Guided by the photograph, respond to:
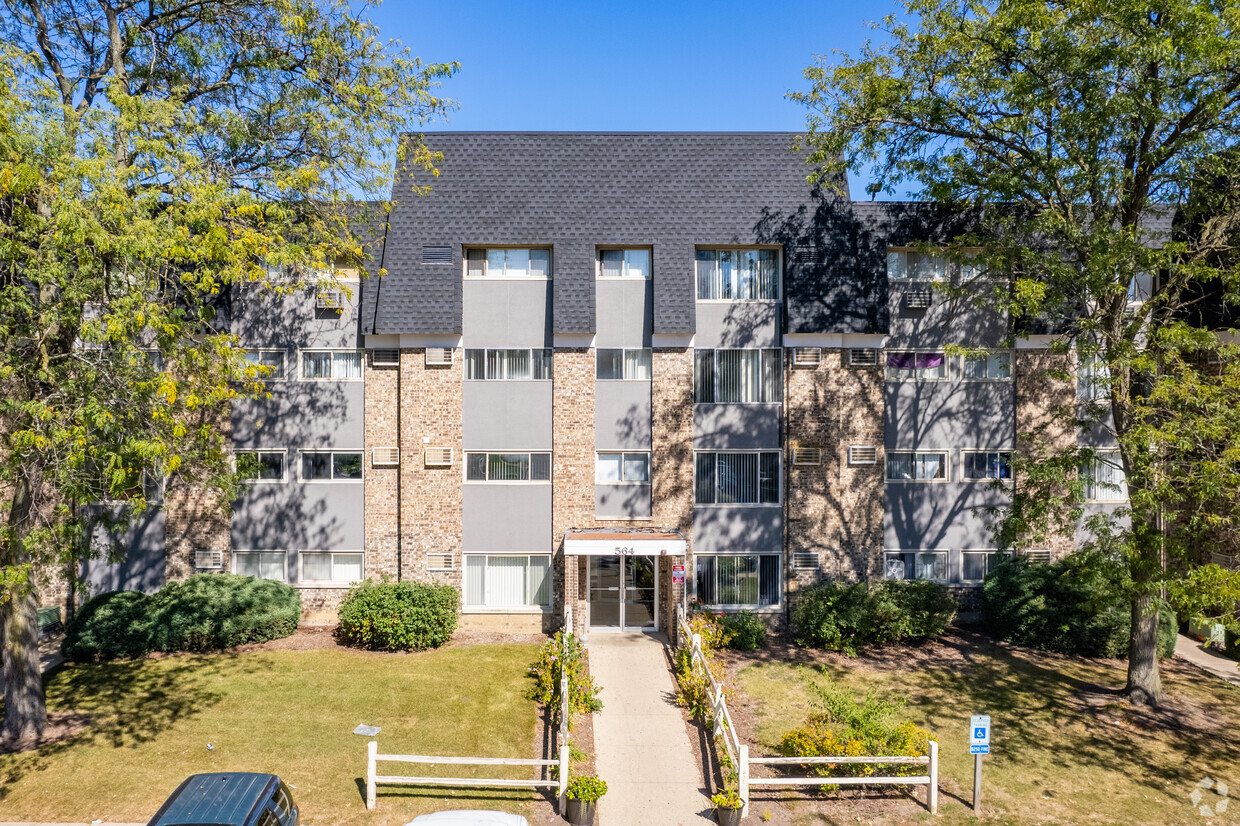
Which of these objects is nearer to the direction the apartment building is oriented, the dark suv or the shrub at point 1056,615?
the dark suv

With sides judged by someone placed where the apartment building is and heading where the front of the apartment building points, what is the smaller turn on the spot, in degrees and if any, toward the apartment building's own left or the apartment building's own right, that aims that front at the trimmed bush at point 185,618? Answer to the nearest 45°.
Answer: approximately 90° to the apartment building's own right

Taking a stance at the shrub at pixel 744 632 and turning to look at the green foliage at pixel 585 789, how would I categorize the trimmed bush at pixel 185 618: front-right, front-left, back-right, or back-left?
front-right

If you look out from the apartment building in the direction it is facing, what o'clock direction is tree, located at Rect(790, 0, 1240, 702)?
The tree is roughly at 10 o'clock from the apartment building.

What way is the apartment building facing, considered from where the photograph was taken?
facing the viewer

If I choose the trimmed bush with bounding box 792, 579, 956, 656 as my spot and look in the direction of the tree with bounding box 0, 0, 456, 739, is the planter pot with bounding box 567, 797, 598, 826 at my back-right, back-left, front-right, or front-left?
front-left

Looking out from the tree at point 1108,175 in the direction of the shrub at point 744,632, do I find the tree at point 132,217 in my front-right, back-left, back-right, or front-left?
front-left

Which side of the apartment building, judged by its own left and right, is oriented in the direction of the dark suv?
front

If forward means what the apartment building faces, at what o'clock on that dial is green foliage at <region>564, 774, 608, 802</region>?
The green foliage is roughly at 12 o'clock from the apartment building.

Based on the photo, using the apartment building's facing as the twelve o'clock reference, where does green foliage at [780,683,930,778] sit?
The green foliage is roughly at 11 o'clock from the apartment building.
